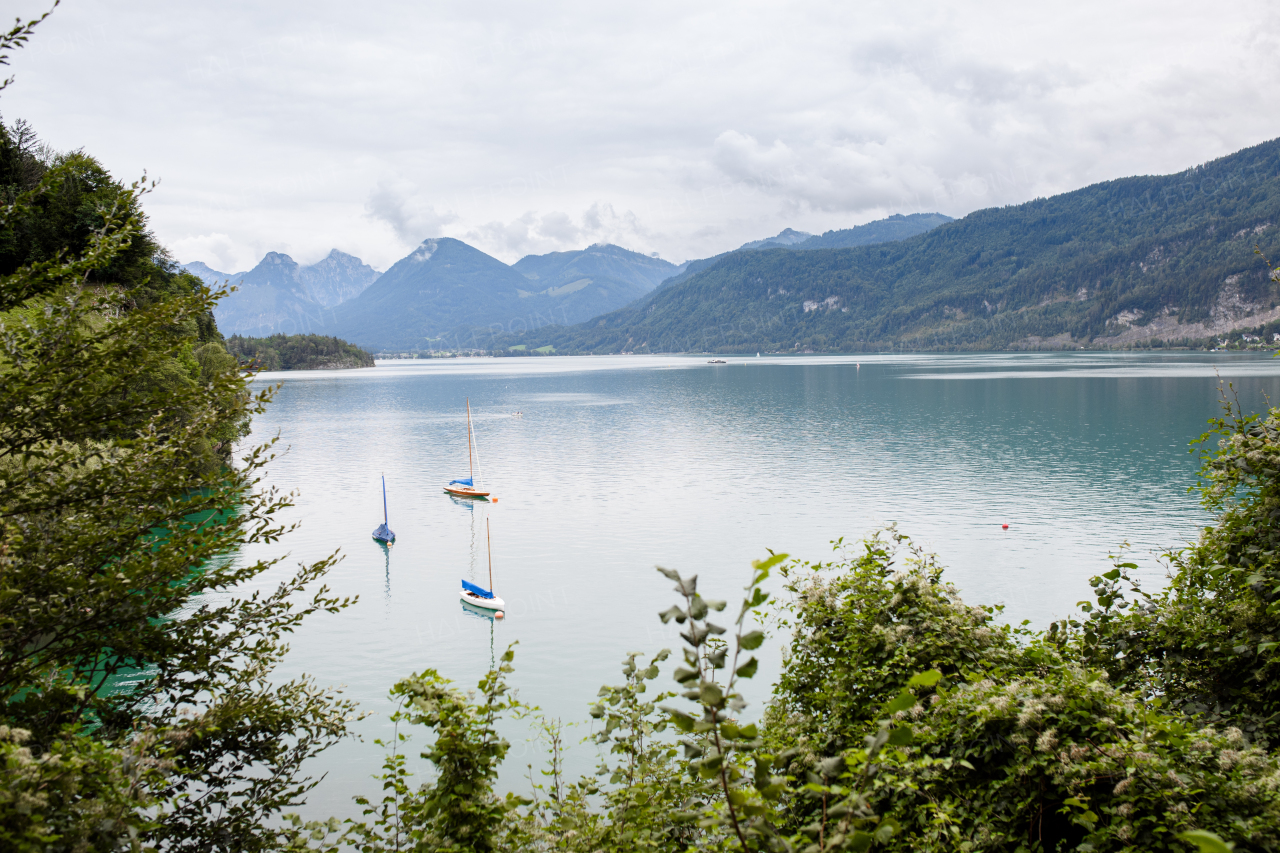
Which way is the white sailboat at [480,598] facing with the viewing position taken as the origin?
facing the viewer and to the right of the viewer
